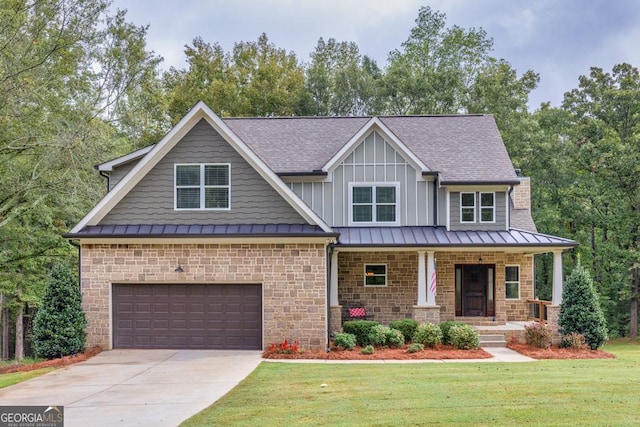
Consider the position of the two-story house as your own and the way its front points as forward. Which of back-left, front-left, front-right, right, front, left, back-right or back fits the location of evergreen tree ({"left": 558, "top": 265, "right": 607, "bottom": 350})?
left

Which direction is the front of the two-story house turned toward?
toward the camera

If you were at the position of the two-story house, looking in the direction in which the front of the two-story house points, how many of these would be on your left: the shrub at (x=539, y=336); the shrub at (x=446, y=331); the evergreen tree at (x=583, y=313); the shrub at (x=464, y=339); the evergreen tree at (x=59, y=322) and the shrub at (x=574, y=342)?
5

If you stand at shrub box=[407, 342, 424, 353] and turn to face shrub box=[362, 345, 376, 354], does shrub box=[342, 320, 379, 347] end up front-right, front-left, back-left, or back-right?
front-right

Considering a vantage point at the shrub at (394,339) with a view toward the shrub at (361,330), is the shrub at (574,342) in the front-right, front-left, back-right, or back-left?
back-right

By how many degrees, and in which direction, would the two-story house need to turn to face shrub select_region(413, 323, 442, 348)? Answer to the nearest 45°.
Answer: approximately 90° to its left

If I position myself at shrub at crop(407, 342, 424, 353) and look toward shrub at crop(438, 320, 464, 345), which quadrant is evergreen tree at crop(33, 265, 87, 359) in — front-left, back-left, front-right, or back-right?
back-left

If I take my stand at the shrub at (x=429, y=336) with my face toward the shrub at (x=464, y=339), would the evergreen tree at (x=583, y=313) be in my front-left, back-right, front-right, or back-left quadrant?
front-left

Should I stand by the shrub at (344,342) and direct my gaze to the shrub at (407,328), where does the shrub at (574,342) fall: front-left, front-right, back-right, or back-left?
front-right

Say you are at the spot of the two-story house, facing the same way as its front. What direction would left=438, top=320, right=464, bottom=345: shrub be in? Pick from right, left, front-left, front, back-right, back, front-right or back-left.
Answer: left

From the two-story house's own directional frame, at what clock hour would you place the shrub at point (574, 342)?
The shrub is roughly at 9 o'clock from the two-story house.

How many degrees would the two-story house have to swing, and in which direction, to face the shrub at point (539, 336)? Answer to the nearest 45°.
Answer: approximately 90° to its left
